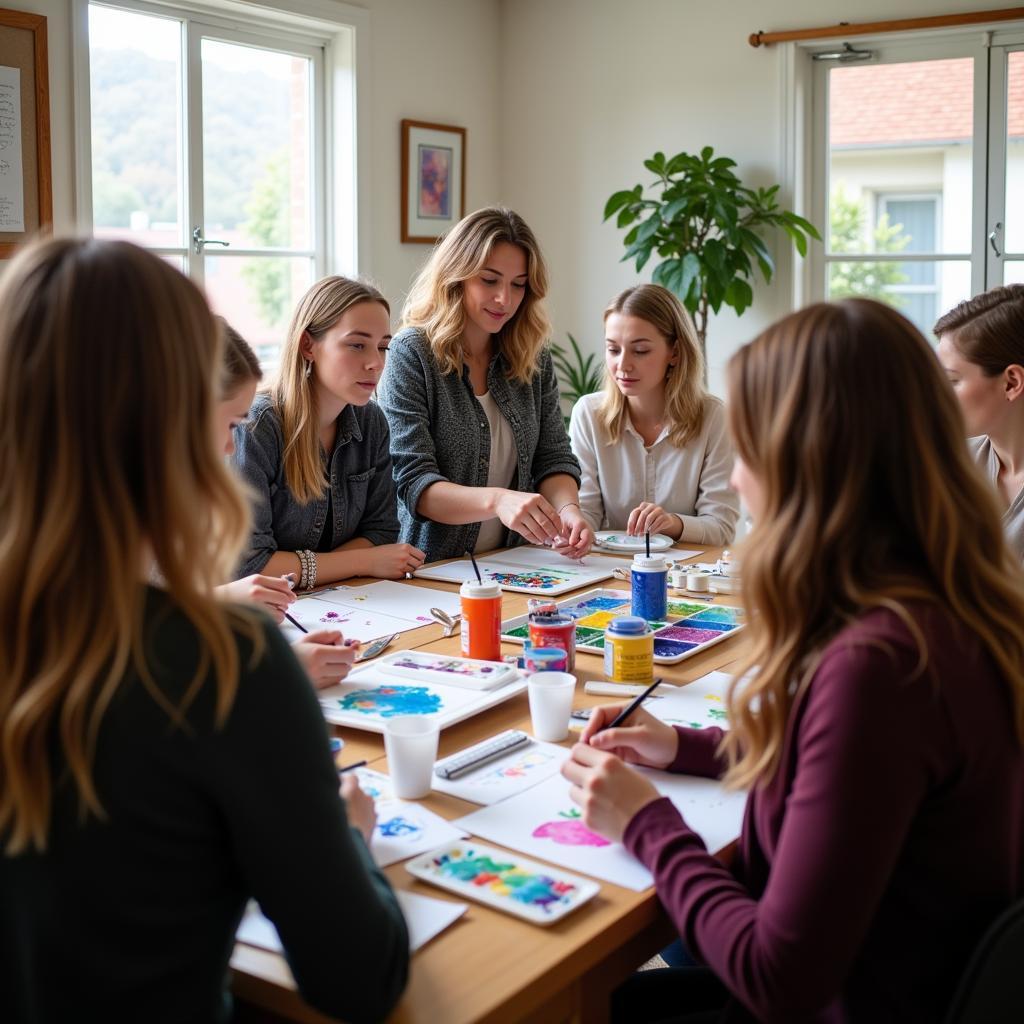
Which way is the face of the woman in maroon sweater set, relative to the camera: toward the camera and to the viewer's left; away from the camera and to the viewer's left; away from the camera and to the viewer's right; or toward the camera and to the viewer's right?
away from the camera and to the viewer's left

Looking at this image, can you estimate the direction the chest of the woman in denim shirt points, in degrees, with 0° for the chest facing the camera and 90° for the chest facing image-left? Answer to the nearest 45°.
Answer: approximately 315°

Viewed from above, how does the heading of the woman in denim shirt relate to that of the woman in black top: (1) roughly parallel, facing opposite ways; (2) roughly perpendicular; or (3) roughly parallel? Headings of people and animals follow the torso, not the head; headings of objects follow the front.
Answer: roughly perpendicular

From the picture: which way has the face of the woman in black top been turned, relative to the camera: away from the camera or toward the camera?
away from the camera

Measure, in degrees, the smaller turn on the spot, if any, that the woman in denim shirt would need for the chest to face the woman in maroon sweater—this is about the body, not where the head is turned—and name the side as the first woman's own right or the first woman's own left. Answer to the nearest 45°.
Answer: approximately 45° to the first woman's own right

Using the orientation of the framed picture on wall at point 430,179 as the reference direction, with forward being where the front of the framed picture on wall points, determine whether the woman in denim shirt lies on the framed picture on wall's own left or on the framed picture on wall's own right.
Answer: on the framed picture on wall's own right

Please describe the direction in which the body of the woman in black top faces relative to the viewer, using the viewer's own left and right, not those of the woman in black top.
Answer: facing away from the viewer and to the right of the viewer
